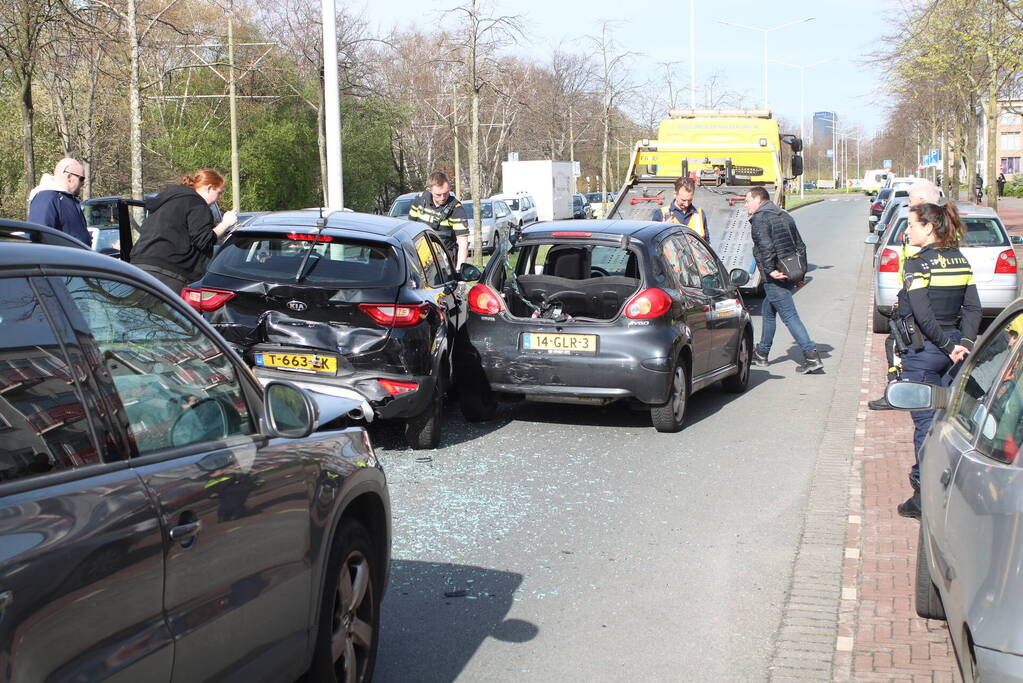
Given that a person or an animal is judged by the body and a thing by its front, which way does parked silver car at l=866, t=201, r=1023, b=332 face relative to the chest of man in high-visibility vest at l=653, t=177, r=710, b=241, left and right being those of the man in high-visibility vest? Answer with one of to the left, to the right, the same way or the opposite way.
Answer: the opposite way

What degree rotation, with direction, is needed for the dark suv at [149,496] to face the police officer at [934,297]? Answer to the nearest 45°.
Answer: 0° — it already faces them

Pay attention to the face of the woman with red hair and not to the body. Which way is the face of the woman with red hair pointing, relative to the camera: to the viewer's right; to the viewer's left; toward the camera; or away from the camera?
to the viewer's right

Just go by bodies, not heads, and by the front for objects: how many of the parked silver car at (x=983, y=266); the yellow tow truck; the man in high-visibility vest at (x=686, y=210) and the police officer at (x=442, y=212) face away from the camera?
2

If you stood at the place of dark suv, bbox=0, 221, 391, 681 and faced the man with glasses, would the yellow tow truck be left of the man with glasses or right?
right

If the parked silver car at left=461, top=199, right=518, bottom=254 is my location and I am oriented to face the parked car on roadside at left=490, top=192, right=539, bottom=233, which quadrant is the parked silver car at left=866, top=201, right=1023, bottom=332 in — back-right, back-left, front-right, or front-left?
back-right

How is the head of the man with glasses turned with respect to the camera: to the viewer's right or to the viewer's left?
to the viewer's right

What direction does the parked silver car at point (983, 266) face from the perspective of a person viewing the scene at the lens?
facing away from the viewer

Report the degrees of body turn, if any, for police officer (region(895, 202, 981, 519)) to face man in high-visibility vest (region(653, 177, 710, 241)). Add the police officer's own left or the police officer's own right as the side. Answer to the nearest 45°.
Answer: approximately 45° to the police officer's own right

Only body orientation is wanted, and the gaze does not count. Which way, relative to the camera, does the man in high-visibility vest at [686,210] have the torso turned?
toward the camera

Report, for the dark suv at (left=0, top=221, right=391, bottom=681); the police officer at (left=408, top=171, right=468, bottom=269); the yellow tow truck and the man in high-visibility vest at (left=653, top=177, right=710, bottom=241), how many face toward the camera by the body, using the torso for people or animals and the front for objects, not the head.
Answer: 2

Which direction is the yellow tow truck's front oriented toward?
away from the camera

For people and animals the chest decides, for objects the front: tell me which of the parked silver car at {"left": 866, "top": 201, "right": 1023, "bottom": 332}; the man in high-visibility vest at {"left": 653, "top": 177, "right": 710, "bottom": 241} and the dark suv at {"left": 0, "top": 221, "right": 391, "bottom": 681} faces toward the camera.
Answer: the man in high-visibility vest

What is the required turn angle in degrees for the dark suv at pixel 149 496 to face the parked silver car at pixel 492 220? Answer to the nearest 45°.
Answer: approximately 45° to its left

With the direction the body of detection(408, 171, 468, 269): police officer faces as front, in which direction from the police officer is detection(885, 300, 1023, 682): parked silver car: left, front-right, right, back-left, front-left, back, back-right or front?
front

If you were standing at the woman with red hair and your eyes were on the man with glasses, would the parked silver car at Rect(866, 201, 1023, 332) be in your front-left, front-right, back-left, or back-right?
back-right

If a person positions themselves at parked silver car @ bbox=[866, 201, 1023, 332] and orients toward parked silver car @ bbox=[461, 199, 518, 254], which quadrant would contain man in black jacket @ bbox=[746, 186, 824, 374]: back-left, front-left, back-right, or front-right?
back-left
